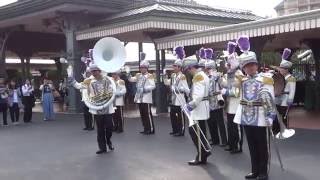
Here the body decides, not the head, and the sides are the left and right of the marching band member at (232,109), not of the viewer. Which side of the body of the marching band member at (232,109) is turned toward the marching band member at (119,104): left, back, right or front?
right

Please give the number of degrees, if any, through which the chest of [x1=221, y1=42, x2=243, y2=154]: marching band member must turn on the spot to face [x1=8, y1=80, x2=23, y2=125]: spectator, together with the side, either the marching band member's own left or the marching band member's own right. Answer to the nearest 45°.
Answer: approximately 90° to the marching band member's own right

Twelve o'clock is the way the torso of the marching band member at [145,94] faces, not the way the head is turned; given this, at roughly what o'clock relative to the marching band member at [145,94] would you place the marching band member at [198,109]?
the marching band member at [198,109] is roughly at 10 o'clock from the marching band member at [145,94].

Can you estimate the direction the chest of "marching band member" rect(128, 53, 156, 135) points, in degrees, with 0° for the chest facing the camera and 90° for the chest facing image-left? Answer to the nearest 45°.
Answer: approximately 45°

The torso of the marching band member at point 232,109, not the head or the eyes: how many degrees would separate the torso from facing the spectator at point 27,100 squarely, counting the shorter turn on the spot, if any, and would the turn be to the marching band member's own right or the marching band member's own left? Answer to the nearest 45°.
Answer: approximately 90° to the marching band member's own right
